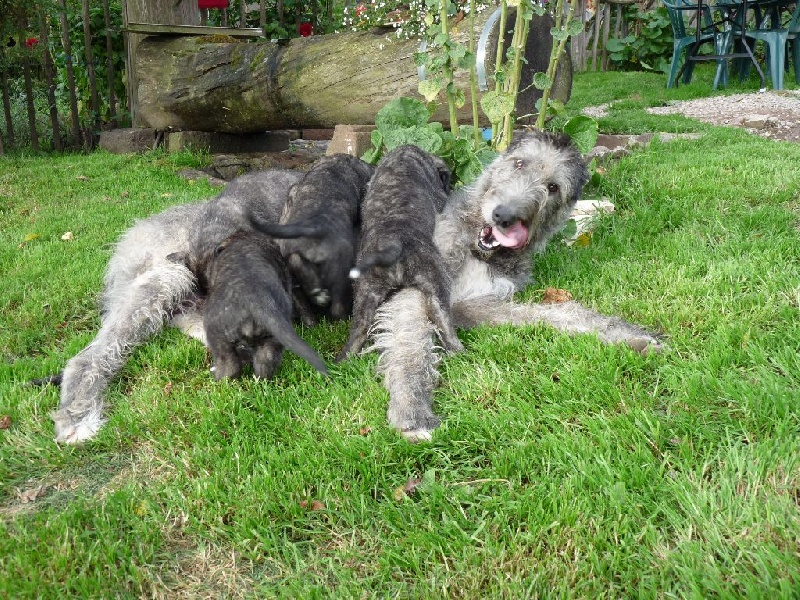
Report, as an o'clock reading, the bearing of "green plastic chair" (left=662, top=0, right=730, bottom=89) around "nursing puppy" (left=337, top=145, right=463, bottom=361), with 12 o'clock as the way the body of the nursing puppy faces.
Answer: The green plastic chair is roughly at 1 o'clock from the nursing puppy.

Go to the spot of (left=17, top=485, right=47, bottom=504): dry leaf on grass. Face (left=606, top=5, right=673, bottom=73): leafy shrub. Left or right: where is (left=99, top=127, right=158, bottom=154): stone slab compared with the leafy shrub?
left

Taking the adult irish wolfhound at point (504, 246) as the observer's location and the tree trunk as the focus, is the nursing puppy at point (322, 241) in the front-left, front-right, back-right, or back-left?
front-left

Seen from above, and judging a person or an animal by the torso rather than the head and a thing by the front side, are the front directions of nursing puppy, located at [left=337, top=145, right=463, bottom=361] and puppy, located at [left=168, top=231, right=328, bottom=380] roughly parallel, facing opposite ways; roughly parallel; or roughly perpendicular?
roughly parallel

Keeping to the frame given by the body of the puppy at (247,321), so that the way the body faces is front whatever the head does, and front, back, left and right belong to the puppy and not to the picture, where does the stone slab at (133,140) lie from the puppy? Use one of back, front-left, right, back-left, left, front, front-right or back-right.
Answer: front

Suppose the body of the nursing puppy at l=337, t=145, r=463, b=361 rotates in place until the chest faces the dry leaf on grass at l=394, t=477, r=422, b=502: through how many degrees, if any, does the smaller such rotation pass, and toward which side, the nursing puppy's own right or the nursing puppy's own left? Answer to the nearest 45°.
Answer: approximately 180°

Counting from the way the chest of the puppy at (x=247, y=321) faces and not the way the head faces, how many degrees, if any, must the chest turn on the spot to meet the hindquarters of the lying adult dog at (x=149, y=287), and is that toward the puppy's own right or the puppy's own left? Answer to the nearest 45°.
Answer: approximately 45° to the puppy's own left

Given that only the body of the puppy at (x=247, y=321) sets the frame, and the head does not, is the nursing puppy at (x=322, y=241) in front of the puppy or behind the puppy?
in front

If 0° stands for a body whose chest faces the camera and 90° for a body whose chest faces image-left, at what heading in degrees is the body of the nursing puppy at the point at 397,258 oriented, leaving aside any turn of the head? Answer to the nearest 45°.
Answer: approximately 180°

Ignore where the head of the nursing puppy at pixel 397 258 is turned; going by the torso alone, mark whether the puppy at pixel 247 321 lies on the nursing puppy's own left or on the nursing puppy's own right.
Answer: on the nursing puppy's own left

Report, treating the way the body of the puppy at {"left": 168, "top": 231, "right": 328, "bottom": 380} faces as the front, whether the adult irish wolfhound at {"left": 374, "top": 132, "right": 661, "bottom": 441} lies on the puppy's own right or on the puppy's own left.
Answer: on the puppy's own right

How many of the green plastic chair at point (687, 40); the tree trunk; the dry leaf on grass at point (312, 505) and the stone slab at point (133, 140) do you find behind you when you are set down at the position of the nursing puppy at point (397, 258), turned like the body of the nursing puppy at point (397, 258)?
1

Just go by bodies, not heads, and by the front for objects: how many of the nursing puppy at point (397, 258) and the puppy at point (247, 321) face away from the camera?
2

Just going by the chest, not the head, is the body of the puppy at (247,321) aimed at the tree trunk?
yes

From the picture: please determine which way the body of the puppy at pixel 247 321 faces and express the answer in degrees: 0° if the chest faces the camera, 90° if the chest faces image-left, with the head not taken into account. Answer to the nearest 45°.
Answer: approximately 180°

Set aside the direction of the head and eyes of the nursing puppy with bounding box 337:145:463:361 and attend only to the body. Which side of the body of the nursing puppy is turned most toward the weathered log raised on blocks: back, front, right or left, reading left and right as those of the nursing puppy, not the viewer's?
front

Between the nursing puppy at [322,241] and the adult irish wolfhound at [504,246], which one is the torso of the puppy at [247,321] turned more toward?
the nursing puppy
